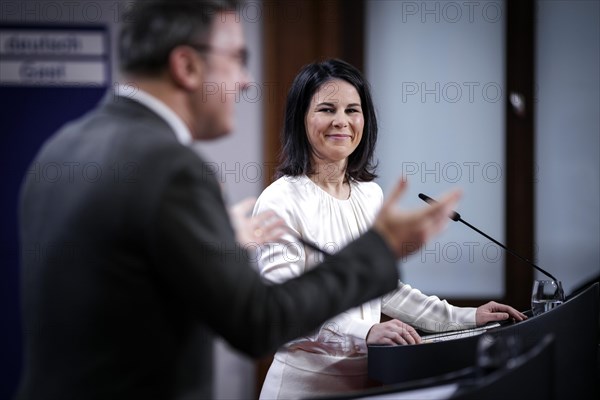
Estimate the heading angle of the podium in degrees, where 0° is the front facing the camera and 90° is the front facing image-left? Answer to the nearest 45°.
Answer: approximately 270°

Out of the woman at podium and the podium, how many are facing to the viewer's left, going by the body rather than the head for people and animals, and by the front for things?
0

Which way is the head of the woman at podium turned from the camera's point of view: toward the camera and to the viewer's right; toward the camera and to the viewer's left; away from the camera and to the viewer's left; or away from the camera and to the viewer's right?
toward the camera and to the viewer's left
